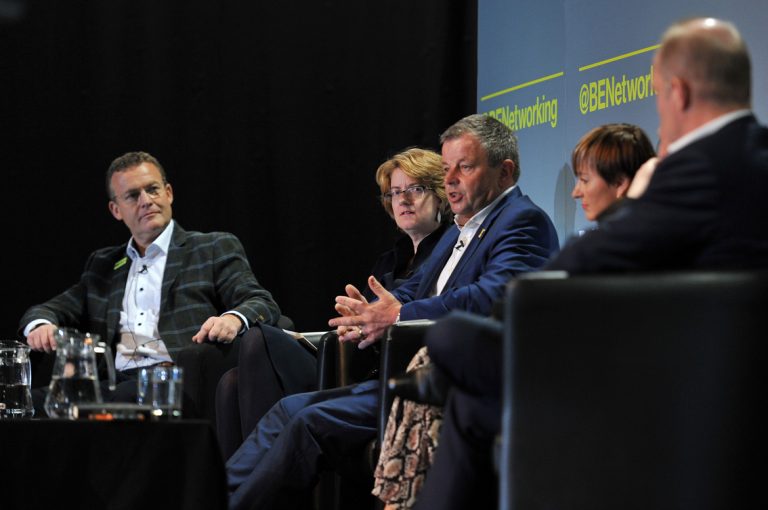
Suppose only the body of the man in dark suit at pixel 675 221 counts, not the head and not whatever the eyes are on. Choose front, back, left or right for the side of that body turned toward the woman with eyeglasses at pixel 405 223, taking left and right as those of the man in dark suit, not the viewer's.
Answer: front

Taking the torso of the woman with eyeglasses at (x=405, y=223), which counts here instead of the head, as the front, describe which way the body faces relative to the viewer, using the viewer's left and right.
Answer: facing the viewer and to the left of the viewer

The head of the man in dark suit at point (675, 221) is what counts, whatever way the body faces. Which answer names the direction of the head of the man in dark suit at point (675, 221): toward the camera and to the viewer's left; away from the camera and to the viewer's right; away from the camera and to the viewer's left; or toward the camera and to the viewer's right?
away from the camera and to the viewer's left

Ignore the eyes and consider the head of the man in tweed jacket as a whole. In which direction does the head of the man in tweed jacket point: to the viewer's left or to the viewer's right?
to the viewer's right

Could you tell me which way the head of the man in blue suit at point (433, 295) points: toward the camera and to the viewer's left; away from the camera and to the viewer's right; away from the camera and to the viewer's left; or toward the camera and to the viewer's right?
toward the camera and to the viewer's left

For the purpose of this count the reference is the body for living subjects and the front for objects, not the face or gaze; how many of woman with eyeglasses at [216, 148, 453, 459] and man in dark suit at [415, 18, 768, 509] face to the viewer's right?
0

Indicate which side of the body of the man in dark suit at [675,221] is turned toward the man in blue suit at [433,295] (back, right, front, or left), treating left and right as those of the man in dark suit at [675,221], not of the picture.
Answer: front

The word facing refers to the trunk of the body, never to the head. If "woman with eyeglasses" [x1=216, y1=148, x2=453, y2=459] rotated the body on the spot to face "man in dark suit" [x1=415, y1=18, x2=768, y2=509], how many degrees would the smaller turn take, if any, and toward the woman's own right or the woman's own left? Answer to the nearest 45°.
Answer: approximately 45° to the woman's own left

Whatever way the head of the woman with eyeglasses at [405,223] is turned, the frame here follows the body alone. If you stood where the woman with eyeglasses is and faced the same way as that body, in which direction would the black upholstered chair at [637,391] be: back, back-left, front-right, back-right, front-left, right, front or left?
front-left

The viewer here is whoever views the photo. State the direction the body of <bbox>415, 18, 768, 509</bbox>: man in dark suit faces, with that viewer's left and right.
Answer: facing away from the viewer and to the left of the viewer

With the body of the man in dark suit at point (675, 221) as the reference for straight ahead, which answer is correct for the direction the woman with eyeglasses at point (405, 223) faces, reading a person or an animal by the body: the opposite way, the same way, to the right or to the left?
to the left
